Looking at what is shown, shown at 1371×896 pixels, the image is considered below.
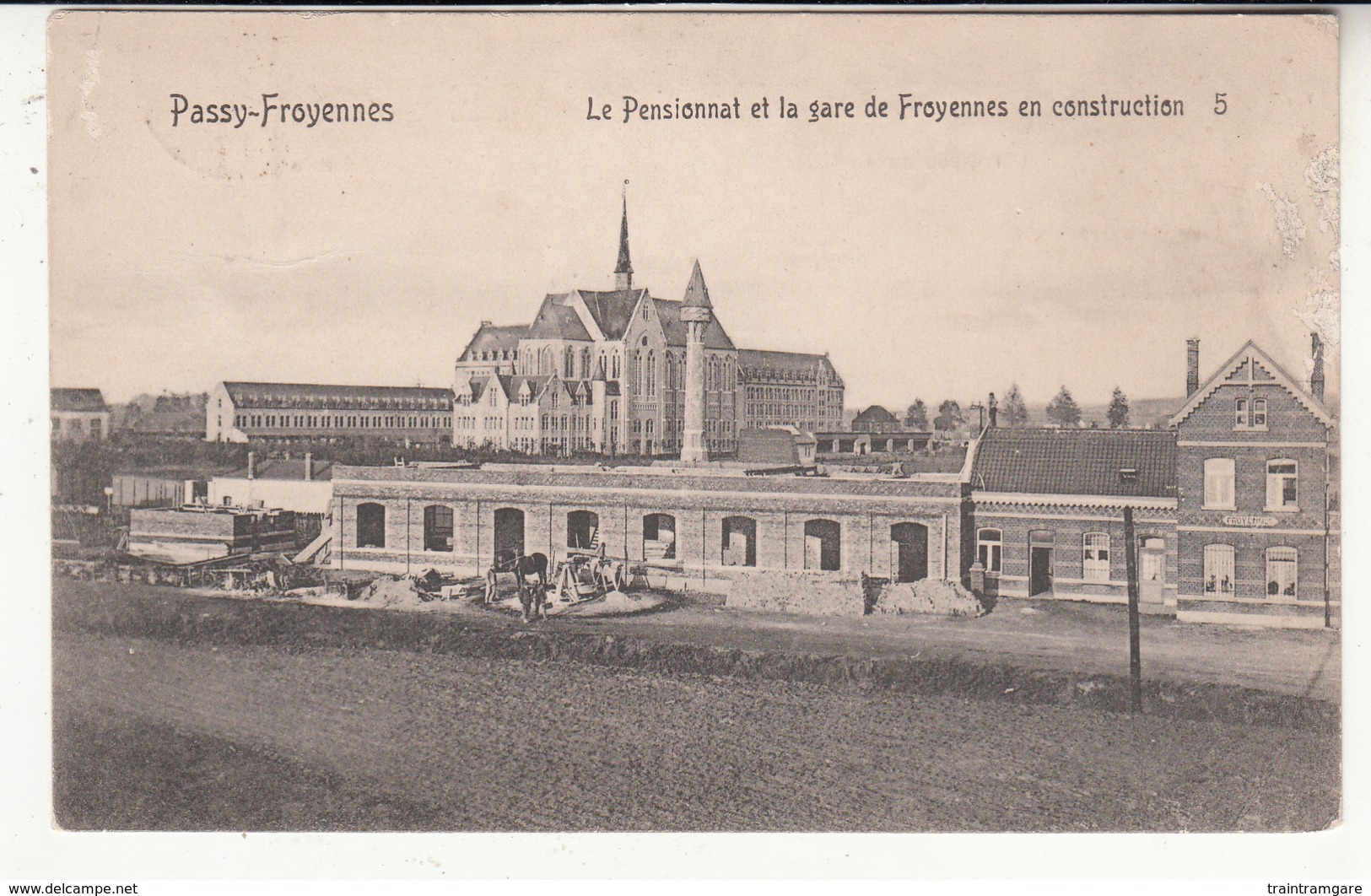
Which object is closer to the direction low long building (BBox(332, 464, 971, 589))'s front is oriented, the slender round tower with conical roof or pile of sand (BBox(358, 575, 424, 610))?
the pile of sand

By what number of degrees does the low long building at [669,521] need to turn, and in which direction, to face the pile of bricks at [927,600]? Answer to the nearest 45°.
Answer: approximately 45° to its left

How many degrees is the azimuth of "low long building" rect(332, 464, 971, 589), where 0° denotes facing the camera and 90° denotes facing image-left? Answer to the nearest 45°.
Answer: approximately 0°

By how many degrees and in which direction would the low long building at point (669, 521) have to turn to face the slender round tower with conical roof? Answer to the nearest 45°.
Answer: approximately 180°
